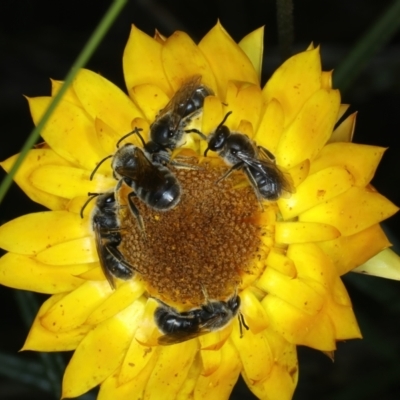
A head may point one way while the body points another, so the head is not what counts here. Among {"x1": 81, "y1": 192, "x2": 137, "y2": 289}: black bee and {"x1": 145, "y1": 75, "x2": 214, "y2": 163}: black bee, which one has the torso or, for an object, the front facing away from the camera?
{"x1": 81, "y1": 192, "x2": 137, "y2": 289}: black bee

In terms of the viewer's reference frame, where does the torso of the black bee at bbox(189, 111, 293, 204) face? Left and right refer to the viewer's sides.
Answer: facing away from the viewer and to the left of the viewer

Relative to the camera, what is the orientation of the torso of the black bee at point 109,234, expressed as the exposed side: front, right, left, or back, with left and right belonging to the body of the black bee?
back

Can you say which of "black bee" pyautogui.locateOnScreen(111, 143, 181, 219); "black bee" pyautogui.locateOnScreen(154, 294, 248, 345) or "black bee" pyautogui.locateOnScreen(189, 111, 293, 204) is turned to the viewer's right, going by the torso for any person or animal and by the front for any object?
"black bee" pyautogui.locateOnScreen(154, 294, 248, 345)

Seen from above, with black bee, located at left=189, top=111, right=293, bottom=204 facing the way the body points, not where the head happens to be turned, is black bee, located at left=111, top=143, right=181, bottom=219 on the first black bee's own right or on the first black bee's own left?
on the first black bee's own left

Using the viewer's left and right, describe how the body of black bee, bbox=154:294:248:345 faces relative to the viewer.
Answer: facing to the right of the viewer

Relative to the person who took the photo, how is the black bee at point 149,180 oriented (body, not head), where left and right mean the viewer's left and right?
facing away from the viewer and to the left of the viewer
